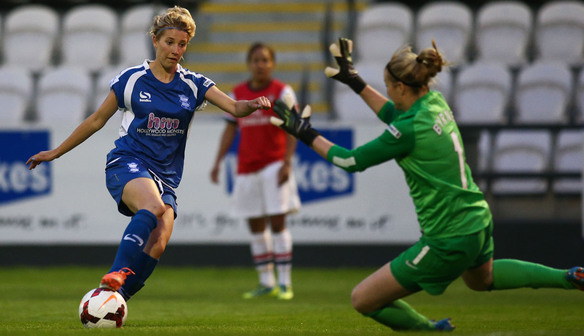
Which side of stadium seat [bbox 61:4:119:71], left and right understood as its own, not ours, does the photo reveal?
front

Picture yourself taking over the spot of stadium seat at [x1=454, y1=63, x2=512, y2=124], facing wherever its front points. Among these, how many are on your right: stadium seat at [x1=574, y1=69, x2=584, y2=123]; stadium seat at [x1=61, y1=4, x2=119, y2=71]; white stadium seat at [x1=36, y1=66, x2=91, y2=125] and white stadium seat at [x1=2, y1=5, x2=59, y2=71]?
3

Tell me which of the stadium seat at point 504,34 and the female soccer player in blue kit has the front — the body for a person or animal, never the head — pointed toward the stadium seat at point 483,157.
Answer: the stadium seat at point 504,34

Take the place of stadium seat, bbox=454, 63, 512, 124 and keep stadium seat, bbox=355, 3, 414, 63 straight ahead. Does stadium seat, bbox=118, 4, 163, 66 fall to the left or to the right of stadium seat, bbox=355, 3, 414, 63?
left

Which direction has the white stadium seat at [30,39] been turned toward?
toward the camera

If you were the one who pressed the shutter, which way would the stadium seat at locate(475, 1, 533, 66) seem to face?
facing the viewer

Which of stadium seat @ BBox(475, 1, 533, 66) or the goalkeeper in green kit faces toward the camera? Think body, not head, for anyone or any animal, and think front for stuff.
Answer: the stadium seat

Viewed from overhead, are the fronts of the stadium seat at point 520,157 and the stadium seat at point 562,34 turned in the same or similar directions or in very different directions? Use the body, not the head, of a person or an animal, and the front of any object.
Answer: same or similar directions

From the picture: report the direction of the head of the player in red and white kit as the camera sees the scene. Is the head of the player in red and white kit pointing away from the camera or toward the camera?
toward the camera

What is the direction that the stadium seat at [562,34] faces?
toward the camera

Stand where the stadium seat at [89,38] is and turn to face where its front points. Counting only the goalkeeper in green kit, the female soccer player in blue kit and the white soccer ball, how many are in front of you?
3

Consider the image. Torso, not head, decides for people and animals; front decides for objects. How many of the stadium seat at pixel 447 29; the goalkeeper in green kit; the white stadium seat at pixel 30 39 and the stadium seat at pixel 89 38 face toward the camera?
3

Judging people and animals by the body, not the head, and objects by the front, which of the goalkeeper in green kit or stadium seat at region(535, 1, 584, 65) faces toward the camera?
the stadium seat

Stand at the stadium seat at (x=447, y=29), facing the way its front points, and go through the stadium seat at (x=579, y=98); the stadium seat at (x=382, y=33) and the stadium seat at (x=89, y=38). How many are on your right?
2

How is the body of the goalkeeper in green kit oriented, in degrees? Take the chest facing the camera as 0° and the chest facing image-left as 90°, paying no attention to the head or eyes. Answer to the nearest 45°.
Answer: approximately 135°
